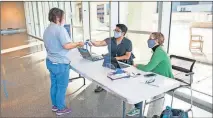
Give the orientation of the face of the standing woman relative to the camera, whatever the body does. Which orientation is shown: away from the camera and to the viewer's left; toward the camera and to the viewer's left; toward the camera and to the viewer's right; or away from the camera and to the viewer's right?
away from the camera and to the viewer's right

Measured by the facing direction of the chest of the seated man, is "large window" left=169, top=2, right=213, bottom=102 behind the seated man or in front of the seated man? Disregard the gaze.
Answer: behind

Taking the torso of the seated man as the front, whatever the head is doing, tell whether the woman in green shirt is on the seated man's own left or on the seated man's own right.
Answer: on the seated man's own left

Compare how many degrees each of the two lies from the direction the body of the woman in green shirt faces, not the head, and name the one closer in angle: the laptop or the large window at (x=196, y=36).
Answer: the laptop

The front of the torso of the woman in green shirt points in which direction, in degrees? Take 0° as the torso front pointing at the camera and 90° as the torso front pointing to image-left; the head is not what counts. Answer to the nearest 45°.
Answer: approximately 90°

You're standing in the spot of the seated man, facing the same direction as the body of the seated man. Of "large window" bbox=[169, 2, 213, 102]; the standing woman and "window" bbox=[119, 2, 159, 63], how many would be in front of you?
1

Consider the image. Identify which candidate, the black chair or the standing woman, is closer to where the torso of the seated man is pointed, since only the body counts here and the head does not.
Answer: the standing woman

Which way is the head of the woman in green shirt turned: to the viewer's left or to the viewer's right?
to the viewer's left

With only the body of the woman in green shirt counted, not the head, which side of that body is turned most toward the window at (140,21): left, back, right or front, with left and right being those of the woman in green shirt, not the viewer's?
right

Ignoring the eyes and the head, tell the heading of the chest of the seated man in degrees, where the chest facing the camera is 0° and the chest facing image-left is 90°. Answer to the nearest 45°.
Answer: approximately 45°
